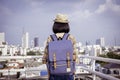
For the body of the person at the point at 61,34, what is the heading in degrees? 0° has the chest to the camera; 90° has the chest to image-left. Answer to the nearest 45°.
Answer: approximately 180°
